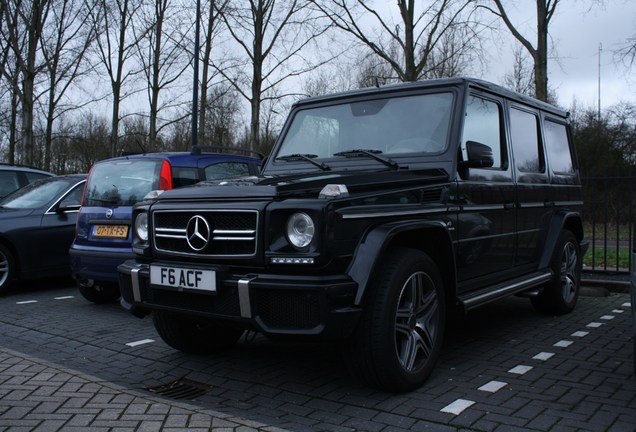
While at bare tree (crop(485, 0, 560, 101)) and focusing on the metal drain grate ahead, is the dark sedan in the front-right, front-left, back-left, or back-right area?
front-right

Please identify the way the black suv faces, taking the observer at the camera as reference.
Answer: facing the viewer and to the left of the viewer

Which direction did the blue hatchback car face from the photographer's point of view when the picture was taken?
facing away from the viewer and to the right of the viewer

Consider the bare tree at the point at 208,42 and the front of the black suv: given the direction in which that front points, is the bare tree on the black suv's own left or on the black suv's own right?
on the black suv's own right

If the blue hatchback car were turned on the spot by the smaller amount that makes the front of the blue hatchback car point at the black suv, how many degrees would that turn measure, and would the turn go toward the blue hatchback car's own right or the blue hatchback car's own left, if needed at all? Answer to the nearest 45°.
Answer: approximately 90° to the blue hatchback car's own right

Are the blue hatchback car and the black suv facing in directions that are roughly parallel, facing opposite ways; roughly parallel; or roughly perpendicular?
roughly parallel, facing opposite ways

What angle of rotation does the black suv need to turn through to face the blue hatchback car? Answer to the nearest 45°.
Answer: approximately 90° to its right

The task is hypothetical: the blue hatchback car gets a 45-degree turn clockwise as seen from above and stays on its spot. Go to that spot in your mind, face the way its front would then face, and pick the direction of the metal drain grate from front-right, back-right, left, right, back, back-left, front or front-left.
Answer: right

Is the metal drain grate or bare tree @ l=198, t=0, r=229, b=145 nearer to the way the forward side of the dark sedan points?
the metal drain grate
